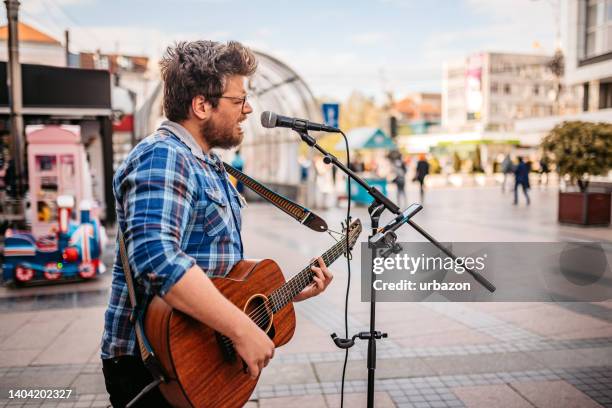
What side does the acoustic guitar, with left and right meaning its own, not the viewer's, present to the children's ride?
back

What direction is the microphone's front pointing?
to the viewer's left

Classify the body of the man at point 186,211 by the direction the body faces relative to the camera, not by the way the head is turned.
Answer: to the viewer's right

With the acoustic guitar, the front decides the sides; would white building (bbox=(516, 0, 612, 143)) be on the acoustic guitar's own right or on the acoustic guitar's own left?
on the acoustic guitar's own left

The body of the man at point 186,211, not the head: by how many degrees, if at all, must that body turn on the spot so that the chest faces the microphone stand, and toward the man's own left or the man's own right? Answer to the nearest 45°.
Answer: approximately 45° to the man's own left

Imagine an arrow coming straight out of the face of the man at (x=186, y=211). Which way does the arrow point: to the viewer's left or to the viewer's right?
to the viewer's right

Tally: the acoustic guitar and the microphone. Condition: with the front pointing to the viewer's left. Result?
1

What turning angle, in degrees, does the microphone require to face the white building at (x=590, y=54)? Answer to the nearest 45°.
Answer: approximately 135° to its right

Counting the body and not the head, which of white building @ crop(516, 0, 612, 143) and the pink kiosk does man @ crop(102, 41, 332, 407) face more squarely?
the white building

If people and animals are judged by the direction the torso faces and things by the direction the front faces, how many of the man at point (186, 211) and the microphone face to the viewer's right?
1

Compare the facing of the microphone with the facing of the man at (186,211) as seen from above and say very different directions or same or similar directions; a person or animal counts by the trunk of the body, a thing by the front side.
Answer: very different directions
